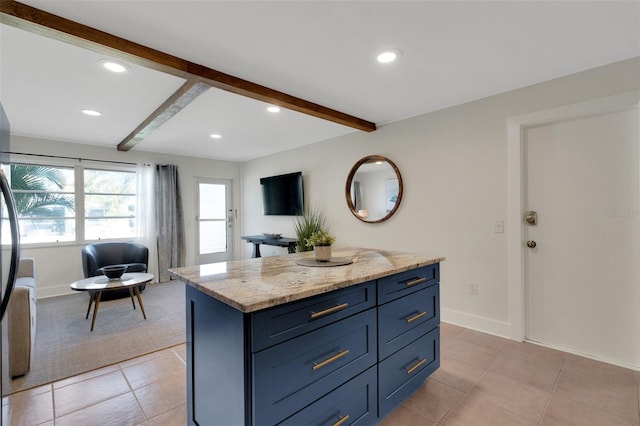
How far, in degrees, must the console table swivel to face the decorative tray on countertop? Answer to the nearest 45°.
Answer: approximately 45° to its left

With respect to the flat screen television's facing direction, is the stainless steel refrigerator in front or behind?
in front

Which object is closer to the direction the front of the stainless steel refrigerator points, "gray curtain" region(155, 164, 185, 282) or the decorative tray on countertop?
the decorative tray on countertop

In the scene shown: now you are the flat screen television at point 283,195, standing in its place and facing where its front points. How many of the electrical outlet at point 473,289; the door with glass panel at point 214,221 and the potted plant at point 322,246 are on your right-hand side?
1

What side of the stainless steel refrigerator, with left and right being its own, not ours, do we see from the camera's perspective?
right

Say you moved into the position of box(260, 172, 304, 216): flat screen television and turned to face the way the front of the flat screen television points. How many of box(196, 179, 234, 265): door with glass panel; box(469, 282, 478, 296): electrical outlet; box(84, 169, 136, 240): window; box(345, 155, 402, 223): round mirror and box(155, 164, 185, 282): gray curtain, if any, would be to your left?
2

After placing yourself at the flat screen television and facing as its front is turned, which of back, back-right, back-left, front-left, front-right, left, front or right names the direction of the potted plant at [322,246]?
front-left

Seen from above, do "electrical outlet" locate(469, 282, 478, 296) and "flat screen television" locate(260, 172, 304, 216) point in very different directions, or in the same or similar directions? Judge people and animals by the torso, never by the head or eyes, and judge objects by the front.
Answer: same or similar directions

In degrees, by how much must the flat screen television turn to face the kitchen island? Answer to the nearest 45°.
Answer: approximately 45° to its left

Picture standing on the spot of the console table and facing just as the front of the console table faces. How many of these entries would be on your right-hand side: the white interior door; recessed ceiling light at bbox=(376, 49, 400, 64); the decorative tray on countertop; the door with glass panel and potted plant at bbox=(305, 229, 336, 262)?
1

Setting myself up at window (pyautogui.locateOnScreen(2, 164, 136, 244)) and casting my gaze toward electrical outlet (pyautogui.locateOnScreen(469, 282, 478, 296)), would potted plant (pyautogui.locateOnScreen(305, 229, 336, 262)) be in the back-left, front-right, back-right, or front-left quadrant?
front-right

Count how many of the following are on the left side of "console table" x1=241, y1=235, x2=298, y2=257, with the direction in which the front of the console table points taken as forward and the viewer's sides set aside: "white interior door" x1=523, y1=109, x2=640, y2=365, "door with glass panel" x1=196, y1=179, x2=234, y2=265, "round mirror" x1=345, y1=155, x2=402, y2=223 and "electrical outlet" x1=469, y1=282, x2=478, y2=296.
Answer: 3

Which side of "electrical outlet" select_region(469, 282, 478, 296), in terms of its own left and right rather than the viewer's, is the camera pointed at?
front

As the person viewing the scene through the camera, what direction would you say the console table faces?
facing the viewer and to the left of the viewer
